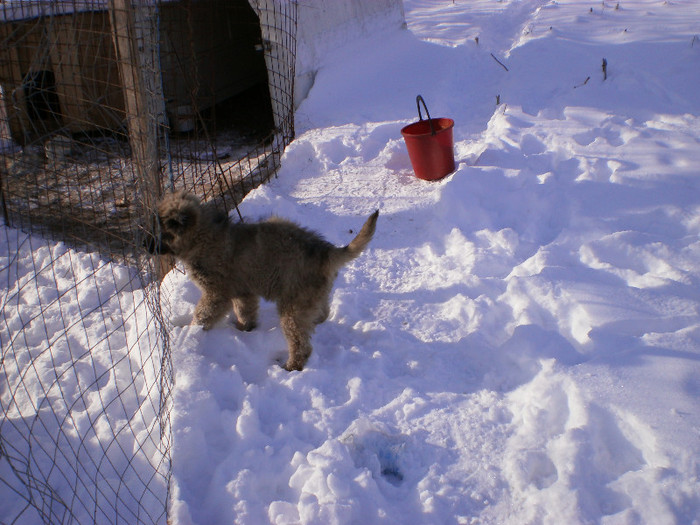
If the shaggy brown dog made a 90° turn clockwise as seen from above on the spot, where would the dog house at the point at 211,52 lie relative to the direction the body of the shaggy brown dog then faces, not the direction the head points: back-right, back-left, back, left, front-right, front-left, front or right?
front

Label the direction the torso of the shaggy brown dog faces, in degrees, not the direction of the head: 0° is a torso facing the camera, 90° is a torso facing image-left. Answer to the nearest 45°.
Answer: approximately 90°

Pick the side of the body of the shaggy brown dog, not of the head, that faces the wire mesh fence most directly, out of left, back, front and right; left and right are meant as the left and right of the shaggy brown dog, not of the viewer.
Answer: front

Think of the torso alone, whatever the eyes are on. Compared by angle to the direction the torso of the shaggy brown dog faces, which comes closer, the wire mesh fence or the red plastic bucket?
the wire mesh fence
